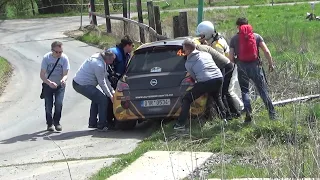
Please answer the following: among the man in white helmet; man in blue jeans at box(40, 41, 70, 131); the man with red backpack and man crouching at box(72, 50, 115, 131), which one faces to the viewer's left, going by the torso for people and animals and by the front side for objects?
the man in white helmet

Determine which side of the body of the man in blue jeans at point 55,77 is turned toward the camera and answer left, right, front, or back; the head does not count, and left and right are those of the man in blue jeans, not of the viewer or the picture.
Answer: front

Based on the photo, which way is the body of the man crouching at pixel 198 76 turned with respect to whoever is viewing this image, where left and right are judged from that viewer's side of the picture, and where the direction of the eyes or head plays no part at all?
facing away from the viewer and to the left of the viewer

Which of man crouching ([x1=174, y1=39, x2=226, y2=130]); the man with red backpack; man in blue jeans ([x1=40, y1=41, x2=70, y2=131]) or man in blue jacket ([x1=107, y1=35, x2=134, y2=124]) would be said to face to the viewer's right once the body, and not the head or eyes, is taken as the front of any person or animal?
the man in blue jacket

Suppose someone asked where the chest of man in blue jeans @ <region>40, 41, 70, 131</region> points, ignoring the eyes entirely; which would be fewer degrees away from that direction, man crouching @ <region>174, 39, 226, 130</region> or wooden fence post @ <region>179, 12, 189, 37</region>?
the man crouching

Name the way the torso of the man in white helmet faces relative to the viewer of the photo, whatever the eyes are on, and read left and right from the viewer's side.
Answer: facing to the left of the viewer

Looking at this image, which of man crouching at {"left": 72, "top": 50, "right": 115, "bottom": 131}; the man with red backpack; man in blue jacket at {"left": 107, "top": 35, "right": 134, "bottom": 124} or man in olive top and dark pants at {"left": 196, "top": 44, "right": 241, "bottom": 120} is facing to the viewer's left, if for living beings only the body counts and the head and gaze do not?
man in olive top and dark pants at {"left": 196, "top": 44, "right": 241, "bottom": 120}

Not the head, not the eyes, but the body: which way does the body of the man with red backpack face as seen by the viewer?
away from the camera
